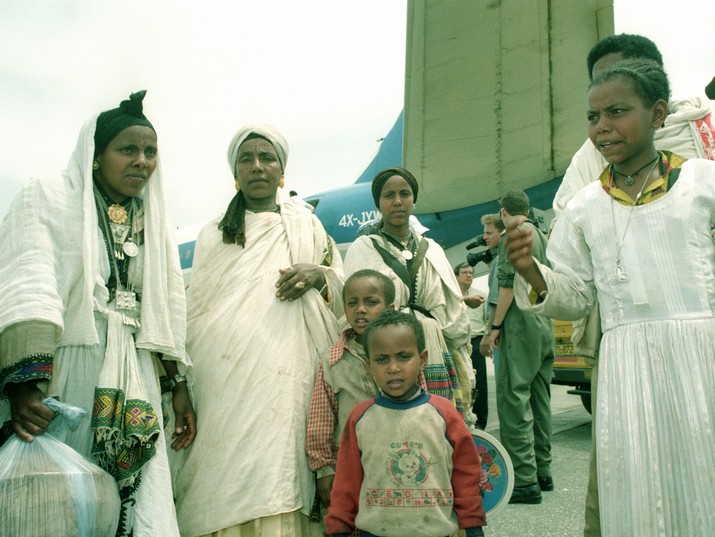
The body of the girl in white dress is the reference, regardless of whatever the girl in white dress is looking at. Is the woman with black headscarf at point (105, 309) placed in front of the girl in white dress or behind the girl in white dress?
in front

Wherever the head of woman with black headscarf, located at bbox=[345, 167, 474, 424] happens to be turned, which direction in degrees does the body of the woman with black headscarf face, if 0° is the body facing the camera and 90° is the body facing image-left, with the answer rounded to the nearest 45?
approximately 0°

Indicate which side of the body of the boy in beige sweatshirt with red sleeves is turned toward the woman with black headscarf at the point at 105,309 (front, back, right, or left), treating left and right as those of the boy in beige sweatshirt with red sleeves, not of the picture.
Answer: right

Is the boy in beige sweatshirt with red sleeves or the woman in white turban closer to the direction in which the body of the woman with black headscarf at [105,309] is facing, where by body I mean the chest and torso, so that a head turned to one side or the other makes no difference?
the boy in beige sweatshirt with red sleeves

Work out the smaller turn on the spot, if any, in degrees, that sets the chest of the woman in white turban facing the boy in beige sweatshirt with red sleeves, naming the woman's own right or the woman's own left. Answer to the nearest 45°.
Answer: approximately 45° to the woman's own left

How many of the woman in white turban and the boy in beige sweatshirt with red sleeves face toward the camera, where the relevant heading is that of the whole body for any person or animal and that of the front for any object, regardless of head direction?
2

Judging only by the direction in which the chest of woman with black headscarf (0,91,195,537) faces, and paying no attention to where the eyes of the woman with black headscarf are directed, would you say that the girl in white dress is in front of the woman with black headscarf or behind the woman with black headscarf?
in front

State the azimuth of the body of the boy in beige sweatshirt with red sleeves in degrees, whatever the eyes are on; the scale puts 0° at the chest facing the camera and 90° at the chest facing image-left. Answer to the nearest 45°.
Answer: approximately 0°

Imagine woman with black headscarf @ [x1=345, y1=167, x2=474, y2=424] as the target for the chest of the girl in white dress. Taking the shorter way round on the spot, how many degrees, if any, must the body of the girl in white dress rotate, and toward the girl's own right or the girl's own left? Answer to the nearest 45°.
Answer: approximately 90° to the girl's own right

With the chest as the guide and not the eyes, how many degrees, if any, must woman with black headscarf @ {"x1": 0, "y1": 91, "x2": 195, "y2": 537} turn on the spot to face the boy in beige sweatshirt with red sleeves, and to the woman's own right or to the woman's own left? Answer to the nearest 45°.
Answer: approximately 45° to the woman's own left
